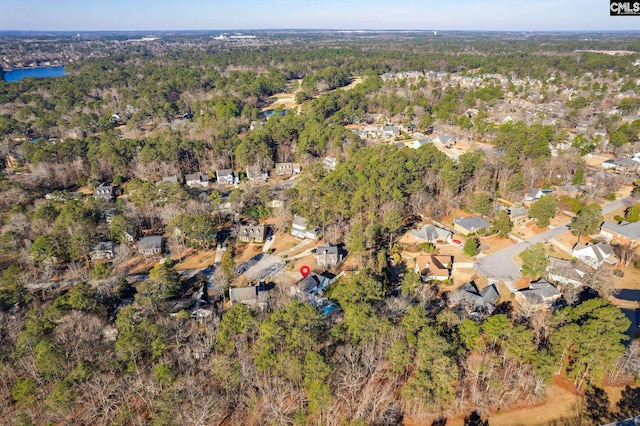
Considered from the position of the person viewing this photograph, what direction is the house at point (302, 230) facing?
facing the viewer and to the left of the viewer

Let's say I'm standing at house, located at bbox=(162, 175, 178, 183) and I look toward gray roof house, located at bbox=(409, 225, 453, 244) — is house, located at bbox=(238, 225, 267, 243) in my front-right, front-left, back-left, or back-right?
front-right

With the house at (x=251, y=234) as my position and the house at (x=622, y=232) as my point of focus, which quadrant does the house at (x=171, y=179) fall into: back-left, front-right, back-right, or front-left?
back-left

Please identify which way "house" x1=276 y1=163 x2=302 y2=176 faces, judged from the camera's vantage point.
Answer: facing the viewer

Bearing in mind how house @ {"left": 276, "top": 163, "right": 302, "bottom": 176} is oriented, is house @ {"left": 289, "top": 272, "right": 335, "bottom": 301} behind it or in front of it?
in front

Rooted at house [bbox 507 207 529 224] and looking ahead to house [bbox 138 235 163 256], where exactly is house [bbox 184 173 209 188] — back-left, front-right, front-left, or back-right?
front-right

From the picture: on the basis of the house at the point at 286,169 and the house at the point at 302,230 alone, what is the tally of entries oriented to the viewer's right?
0

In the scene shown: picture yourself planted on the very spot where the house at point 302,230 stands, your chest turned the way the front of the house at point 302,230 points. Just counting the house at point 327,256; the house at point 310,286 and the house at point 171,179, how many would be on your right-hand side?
1

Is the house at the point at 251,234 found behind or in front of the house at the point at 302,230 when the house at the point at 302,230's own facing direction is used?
in front

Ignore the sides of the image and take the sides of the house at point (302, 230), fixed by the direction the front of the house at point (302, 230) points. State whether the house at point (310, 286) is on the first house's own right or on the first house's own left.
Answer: on the first house's own left

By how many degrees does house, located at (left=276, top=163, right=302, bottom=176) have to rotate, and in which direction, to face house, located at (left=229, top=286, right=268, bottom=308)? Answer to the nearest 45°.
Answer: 0° — it already faces it
